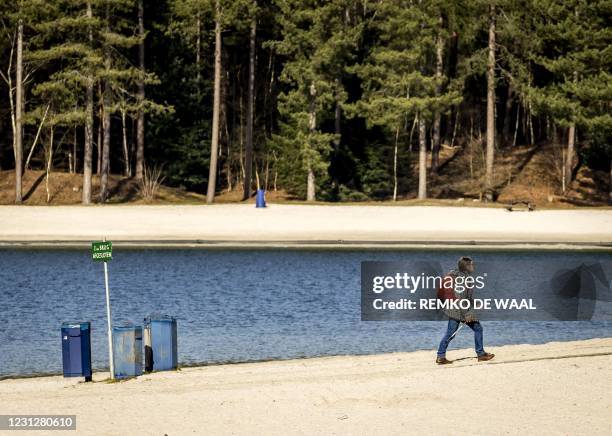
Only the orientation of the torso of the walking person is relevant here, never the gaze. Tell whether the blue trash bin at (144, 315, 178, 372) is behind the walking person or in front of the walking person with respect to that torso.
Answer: behind

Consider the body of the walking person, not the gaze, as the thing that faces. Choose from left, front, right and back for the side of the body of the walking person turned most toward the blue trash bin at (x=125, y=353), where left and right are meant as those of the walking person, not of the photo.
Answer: back

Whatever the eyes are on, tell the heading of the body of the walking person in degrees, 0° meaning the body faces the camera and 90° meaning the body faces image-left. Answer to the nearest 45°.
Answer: approximately 270°

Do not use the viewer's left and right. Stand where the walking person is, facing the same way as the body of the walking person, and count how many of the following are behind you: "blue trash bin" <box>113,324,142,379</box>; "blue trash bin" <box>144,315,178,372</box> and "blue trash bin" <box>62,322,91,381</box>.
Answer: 3

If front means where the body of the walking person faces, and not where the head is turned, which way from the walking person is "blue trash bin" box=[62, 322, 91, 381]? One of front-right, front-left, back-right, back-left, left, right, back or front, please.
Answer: back
